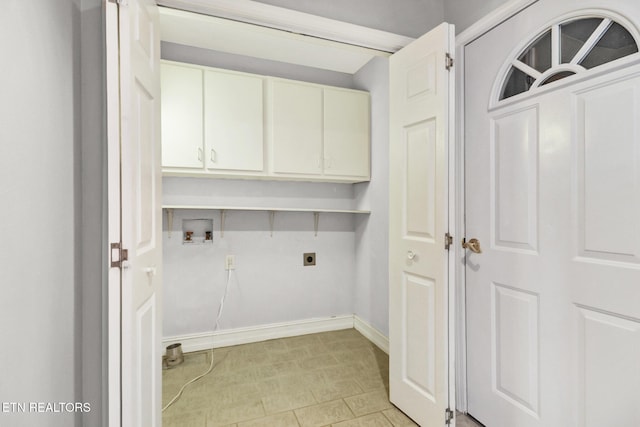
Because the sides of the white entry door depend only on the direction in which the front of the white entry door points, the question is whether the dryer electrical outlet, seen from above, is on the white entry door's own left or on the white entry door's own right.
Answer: on the white entry door's own right

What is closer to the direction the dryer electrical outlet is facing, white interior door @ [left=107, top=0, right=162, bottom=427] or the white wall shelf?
the white interior door

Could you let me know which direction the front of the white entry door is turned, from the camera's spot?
facing the viewer and to the left of the viewer

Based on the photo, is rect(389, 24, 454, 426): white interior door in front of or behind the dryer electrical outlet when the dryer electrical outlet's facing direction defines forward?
in front

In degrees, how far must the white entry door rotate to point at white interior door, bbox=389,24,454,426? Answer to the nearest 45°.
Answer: approximately 45° to its right

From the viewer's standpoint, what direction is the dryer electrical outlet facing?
toward the camera

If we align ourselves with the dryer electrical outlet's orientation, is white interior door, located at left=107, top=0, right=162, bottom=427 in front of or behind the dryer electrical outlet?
in front

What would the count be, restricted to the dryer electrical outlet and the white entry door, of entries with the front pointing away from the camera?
0

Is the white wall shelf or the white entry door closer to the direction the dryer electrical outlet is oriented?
the white entry door
